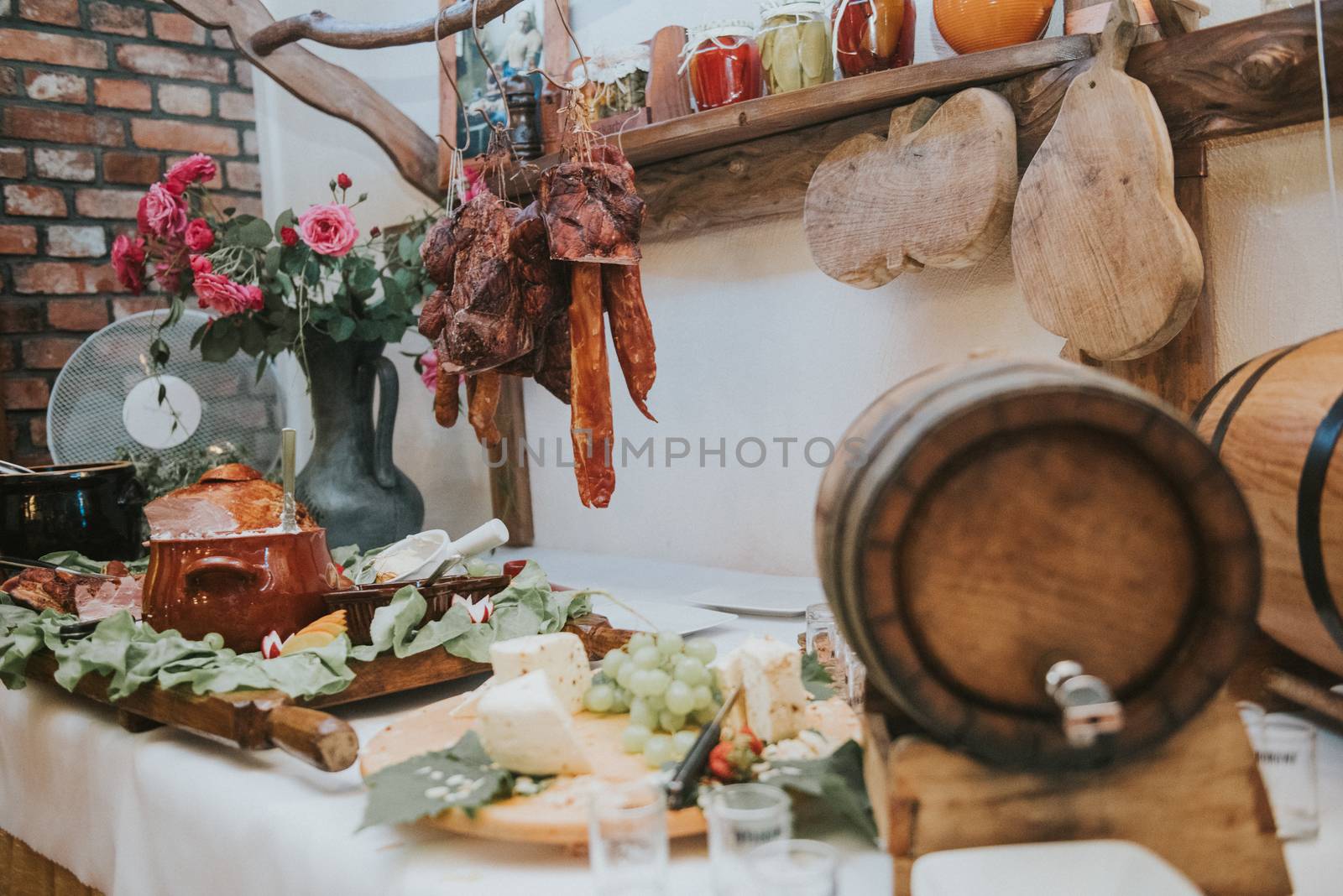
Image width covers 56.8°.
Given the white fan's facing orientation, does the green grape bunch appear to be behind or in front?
in front

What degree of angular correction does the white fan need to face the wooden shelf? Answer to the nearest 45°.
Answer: approximately 45° to its left

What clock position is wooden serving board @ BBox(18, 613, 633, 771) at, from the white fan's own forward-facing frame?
The wooden serving board is roughly at 12 o'clock from the white fan.

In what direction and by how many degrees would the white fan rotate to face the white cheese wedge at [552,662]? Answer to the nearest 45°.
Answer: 0° — it already faces it

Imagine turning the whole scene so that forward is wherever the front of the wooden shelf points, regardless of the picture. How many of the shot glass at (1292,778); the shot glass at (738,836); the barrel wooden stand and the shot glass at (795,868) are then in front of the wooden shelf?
4

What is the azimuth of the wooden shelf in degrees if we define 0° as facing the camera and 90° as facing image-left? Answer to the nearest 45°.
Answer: approximately 0°

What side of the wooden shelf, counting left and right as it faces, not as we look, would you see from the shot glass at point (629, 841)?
front

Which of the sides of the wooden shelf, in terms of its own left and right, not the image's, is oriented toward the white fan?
right

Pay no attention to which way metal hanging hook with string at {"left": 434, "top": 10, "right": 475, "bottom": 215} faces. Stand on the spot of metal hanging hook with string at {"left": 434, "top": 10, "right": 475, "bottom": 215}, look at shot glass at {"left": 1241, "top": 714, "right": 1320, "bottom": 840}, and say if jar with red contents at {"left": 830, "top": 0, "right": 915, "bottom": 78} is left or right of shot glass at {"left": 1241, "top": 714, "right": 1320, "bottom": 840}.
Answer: left

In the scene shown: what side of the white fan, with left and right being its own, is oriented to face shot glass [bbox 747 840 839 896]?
front

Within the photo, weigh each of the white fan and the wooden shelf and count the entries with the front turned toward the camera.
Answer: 2

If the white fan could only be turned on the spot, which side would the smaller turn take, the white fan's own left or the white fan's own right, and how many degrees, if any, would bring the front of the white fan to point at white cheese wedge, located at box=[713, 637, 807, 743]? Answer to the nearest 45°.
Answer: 0° — it already faces it

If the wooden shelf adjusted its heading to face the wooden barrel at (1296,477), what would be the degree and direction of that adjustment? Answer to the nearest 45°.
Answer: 0° — it already faces it
